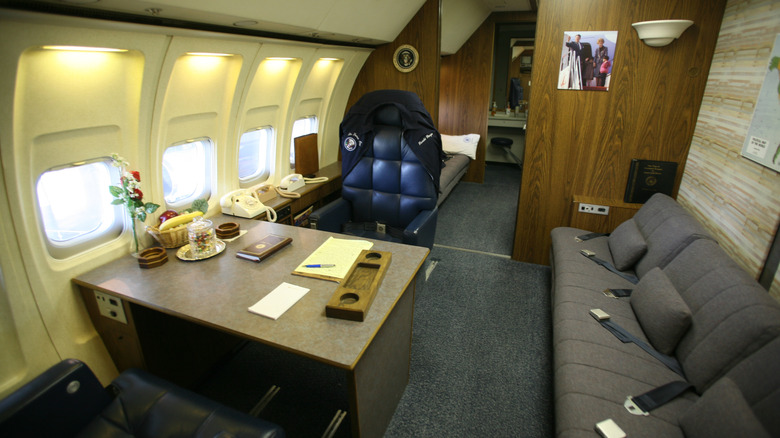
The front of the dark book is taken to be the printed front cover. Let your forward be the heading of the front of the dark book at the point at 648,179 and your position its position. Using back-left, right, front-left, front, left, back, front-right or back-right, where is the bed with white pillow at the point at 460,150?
back-right

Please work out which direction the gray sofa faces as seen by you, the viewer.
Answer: facing to the left of the viewer

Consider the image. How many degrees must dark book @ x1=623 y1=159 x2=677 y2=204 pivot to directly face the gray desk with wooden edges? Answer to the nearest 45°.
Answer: approximately 45° to its right

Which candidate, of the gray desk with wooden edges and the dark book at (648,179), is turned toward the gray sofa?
the dark book

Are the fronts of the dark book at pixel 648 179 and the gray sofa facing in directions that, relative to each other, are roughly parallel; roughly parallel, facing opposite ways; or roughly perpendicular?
roughly perpendicular
